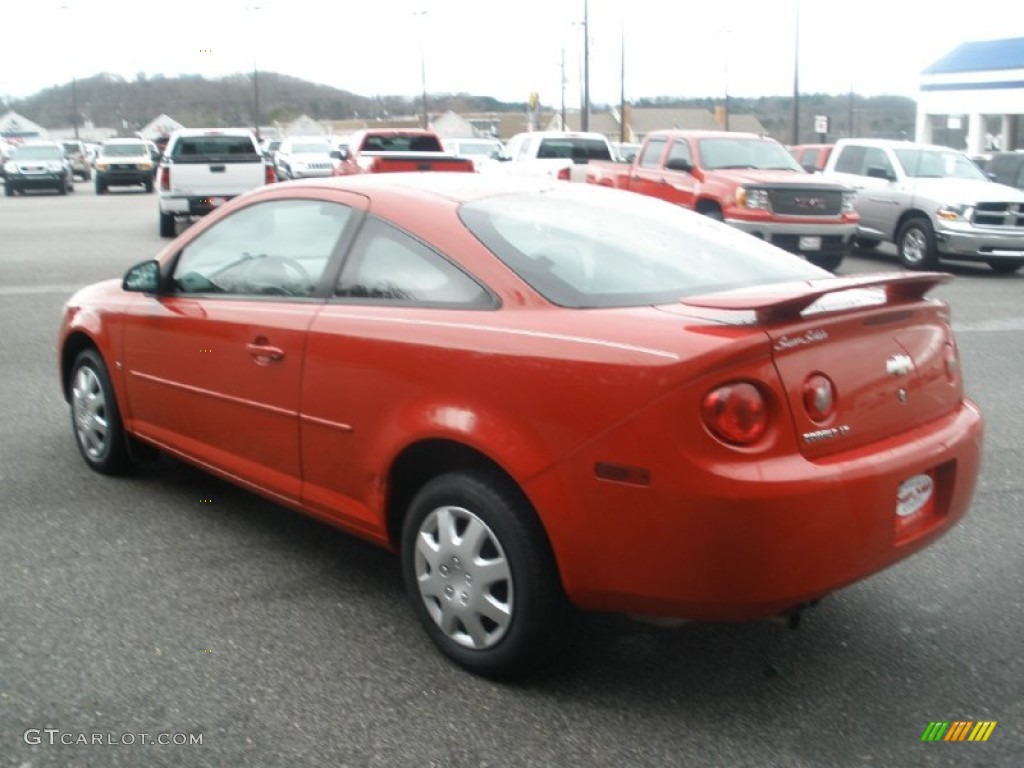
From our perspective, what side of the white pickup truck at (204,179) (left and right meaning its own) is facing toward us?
back

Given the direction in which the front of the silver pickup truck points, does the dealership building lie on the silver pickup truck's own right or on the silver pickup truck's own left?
on the silver pickup truck's own left

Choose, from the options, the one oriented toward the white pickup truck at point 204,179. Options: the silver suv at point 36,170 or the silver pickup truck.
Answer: the silver suv

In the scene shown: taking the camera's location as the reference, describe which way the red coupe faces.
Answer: facing away from the viewer and to the left of the viewer

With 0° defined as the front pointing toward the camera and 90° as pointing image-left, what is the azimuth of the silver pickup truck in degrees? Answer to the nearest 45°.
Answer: approximately 315°

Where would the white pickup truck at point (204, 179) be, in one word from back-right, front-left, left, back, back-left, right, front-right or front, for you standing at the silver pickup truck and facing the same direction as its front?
back-right

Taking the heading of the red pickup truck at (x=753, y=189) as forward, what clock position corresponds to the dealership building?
The dealership building is roughly at 8 o'clock from the red pickup truck.

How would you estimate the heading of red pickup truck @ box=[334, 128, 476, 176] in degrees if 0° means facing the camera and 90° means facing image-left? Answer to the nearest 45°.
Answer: approximately 180°

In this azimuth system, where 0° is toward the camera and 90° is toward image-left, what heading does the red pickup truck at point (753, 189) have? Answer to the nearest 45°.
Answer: approximately 315°

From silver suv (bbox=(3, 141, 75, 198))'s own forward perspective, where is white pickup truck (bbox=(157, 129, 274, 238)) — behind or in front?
in front

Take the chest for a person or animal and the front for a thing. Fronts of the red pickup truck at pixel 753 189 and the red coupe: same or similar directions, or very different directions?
very different directions

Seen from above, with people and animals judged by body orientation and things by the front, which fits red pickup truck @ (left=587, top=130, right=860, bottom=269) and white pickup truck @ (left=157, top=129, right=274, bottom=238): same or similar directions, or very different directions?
very different directions

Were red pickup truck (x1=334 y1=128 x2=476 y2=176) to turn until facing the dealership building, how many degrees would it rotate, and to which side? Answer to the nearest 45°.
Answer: approximately 45° to its right

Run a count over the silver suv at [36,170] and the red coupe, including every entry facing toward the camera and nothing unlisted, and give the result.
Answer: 1
